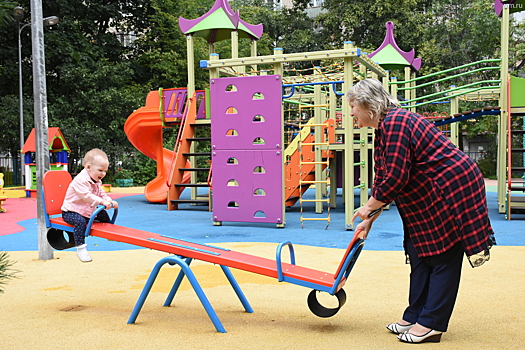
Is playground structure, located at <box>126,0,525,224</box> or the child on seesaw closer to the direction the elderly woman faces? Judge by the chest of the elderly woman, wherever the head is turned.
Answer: the child on seesaw

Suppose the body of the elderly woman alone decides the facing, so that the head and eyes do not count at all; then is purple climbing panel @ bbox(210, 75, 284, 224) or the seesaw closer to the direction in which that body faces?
the seesaw

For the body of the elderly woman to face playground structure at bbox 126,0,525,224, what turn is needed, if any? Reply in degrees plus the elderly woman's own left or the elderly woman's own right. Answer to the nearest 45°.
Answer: approximately 90° to the elderly woman's own right

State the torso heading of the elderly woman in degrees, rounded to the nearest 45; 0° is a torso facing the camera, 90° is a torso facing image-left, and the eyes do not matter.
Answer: approximately 90°

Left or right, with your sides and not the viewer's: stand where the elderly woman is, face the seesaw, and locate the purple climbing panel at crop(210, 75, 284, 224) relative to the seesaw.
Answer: right

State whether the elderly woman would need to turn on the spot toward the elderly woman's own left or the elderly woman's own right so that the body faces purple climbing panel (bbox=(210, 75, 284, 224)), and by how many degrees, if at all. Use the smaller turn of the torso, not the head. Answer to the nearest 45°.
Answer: approximately 45° to the elderly woman's own right

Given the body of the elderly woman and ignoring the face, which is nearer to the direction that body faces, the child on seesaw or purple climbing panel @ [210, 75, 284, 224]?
the child on seesaw
